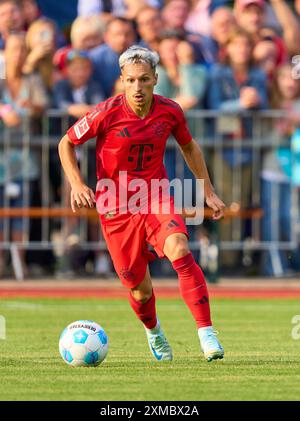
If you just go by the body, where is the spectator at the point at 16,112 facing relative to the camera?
toward the camera

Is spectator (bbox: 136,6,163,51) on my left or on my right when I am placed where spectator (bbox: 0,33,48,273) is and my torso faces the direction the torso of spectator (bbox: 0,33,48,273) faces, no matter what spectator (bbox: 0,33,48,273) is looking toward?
on my left

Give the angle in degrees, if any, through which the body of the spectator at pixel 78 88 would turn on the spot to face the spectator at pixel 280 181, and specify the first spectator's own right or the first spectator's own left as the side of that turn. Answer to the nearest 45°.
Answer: approximately 90° to the first spectator's own left

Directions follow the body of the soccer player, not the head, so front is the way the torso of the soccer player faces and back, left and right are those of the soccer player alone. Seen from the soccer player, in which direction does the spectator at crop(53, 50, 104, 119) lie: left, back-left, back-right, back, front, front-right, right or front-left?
back

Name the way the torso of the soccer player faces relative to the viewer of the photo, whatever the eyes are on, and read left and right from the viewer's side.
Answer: facing the viewer

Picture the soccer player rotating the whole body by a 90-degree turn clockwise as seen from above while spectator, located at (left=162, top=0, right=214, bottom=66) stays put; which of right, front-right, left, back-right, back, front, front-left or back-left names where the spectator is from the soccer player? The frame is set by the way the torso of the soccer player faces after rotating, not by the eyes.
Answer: right

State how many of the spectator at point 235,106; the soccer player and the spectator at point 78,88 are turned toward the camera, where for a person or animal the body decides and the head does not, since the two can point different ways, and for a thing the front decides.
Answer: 3

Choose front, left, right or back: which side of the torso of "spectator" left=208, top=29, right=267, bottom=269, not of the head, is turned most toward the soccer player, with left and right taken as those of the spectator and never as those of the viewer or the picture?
front

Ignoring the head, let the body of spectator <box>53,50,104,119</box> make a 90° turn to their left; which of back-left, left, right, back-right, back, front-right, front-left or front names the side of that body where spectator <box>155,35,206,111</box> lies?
front

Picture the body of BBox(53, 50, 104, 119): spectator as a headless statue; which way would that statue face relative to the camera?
toward the camera

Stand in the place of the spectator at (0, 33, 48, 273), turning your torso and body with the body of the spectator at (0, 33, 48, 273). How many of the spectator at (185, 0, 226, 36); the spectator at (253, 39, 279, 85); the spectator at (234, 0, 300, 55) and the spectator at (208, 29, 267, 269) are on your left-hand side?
4
